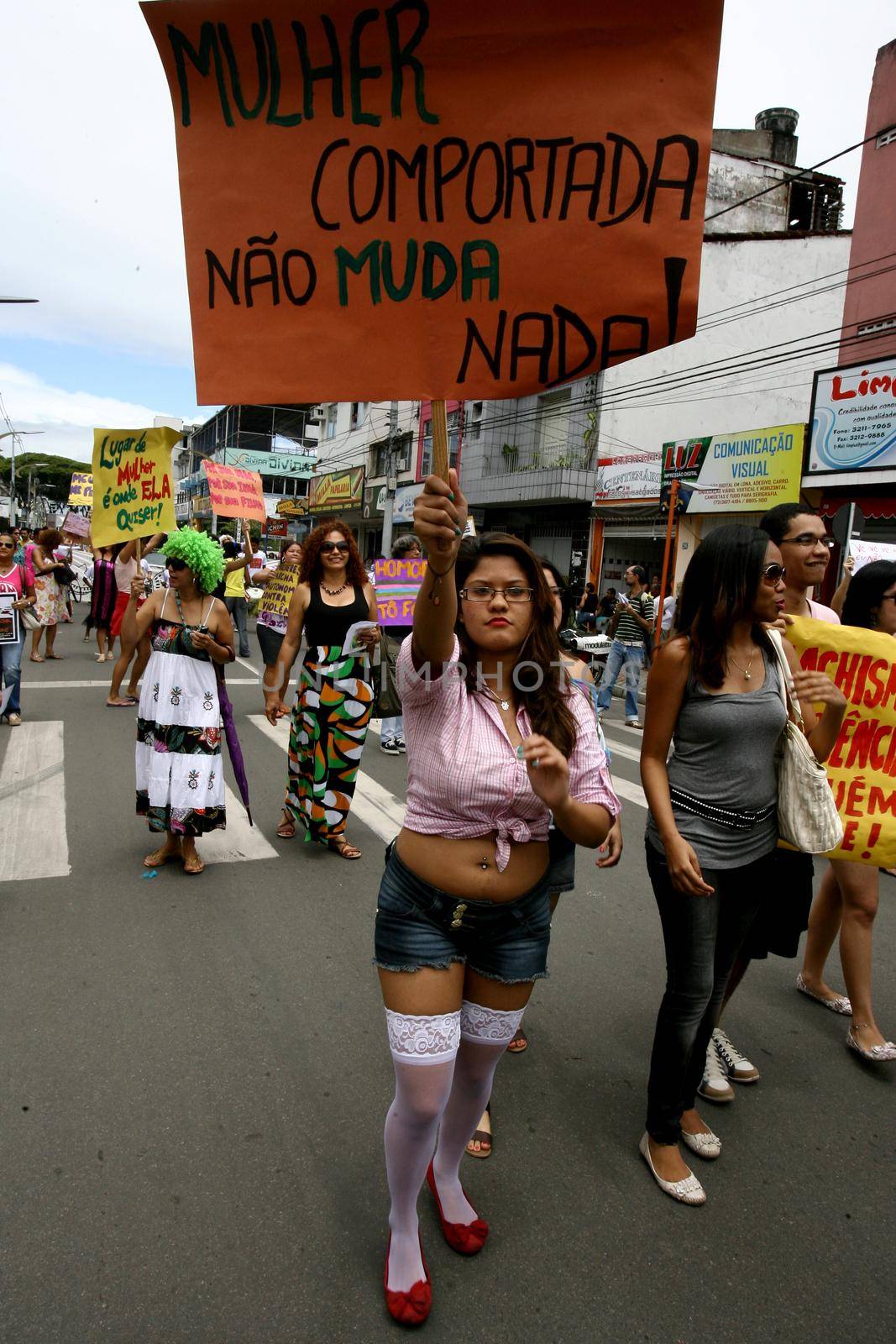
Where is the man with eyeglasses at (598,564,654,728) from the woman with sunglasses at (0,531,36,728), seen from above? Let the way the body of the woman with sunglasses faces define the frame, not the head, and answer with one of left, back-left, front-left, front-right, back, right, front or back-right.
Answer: left

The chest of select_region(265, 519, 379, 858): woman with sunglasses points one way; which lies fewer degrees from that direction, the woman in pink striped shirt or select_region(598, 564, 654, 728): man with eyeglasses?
the woman in pink striped shirt

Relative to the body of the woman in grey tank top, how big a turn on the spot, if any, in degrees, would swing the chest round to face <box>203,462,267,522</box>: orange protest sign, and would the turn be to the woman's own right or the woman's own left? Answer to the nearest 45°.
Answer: approximately 180°

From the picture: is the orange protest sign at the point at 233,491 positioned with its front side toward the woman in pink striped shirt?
yes

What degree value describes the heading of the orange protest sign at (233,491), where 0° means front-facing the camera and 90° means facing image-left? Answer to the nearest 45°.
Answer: approximately 0°

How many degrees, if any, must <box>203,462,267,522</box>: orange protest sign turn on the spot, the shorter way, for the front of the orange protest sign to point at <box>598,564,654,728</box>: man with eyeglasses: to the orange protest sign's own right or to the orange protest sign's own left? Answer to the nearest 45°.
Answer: approximately 45° to the orange protest sign's own left

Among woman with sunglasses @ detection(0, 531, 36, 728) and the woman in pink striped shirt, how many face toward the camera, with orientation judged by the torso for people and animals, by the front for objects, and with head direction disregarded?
2

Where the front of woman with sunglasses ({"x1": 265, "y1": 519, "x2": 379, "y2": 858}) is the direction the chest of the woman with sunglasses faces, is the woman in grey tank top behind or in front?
in front

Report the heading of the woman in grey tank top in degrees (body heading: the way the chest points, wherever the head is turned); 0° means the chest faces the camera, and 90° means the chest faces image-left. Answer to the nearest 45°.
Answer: approximately 315°

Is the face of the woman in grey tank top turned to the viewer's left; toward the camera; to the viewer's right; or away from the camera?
to the viewer's right

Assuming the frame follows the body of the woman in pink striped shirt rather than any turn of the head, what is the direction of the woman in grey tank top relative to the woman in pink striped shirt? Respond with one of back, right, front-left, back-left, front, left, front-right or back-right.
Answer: back-left

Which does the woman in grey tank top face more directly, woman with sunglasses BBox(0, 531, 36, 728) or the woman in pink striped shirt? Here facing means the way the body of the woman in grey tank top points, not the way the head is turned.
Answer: the woman in pink striped shirt
